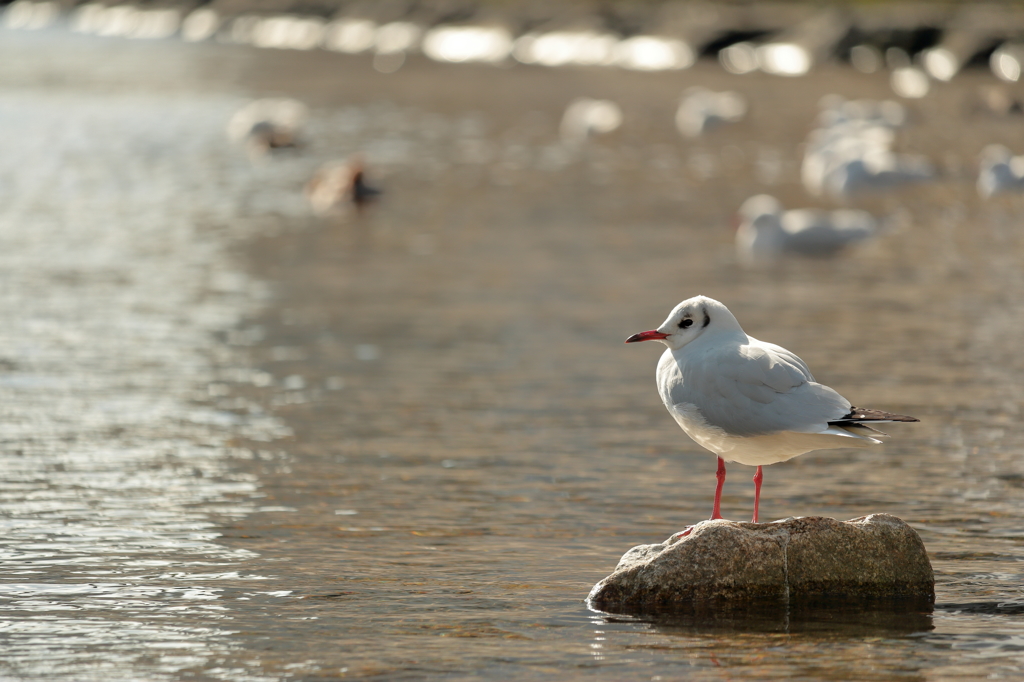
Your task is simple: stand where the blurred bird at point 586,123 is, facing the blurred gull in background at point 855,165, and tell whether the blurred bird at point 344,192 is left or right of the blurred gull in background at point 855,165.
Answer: right

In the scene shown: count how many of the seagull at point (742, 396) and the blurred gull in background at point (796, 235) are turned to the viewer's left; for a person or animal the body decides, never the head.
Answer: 2

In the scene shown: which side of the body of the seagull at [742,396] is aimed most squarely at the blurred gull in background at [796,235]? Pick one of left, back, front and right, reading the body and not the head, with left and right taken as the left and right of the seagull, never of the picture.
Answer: right

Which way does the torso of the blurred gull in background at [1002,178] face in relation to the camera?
to the viewer's left

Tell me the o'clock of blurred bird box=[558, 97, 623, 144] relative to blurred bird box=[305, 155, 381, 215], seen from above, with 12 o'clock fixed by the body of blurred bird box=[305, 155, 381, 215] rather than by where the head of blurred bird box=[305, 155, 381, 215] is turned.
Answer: blurred bird box=[558, 97, 623, 144] is roughly at 10 o'clock from blurred bird box=[305, 155, 381, 215].

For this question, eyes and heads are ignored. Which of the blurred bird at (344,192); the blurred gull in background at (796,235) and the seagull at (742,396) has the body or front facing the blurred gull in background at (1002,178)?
the blurred bird

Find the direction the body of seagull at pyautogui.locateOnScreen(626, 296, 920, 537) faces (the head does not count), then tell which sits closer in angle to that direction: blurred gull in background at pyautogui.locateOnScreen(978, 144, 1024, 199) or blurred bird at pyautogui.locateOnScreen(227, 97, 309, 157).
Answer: the blurred bird

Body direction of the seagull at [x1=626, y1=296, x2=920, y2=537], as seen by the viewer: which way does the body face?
to the viewer's left

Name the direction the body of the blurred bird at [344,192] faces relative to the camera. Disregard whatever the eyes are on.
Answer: to the viewer's right

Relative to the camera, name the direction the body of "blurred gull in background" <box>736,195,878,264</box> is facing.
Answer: to the viewer's left
